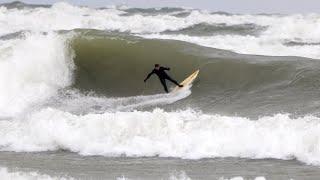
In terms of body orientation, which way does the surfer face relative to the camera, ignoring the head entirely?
toward the camera
